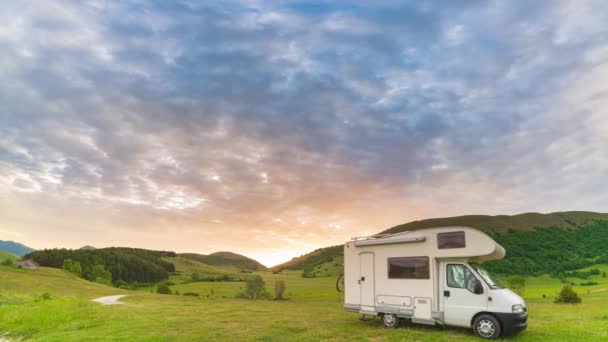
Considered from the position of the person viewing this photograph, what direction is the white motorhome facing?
facing the viewer and to the right of the viewer
